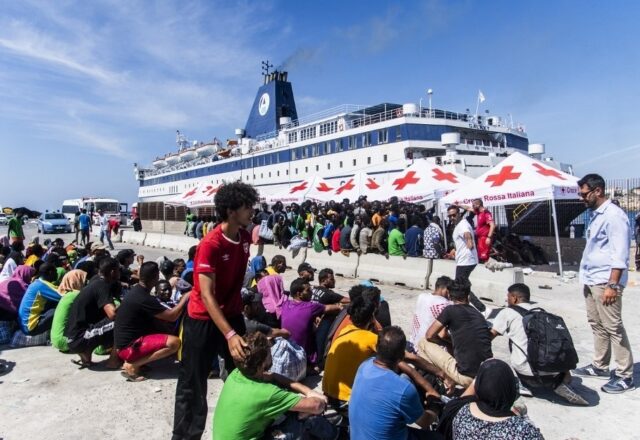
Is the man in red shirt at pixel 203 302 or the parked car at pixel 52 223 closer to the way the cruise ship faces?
the parked car

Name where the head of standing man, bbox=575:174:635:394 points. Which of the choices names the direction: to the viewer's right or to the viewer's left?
to the viewer's left

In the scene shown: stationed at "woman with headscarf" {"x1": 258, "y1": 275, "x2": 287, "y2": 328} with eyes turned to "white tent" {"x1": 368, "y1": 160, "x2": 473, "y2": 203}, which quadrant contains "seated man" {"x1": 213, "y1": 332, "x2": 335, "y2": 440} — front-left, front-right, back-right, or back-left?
back-right

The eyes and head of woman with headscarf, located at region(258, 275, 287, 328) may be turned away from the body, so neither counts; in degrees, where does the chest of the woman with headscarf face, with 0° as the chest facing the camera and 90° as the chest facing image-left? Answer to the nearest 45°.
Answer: approximately 225°

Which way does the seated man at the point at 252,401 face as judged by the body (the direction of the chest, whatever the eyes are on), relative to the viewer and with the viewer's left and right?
facing away from the viewer and to the right of the viewer

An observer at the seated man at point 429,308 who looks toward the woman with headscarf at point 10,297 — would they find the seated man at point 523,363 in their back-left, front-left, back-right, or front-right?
back-left

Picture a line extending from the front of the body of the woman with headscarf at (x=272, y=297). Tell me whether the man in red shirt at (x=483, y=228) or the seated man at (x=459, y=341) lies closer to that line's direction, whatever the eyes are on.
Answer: the man in red shirt

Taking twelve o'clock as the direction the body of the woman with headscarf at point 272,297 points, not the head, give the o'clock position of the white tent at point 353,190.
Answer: The white tent is roughly at 11 o'clock from the woman with headscarf.

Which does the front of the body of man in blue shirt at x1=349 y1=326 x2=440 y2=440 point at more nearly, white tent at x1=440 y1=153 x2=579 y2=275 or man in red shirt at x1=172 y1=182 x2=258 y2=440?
the white tent

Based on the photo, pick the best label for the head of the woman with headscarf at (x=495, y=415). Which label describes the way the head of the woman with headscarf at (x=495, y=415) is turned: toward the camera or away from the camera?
away from the camera

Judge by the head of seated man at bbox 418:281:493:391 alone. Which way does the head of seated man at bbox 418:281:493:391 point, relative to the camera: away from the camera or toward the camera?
away from the camera
